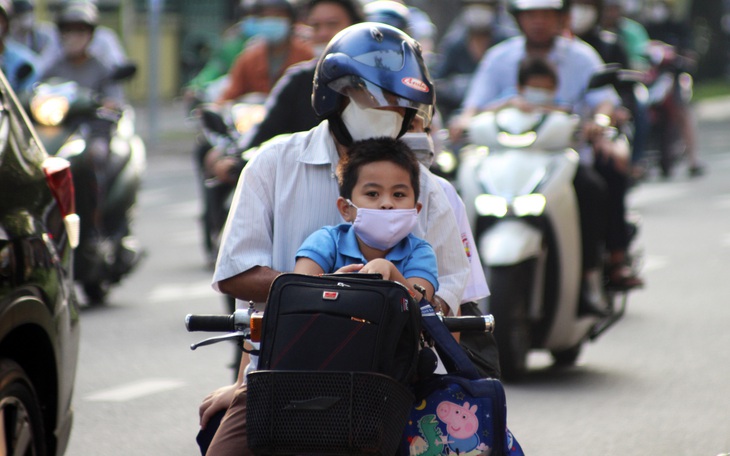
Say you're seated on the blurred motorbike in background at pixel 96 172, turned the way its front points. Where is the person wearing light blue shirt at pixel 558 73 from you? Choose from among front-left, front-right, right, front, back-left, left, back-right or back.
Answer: left

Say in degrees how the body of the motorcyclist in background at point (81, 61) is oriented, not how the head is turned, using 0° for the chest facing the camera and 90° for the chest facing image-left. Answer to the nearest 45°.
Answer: approximately 0°

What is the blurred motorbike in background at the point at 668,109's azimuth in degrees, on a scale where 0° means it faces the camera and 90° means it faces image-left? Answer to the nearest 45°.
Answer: approximately 0°

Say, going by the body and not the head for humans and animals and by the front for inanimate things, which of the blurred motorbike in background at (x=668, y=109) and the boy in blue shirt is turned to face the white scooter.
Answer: the blurred motorbike in background

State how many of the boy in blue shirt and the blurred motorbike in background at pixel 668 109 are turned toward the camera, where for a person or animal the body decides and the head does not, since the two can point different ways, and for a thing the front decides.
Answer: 2

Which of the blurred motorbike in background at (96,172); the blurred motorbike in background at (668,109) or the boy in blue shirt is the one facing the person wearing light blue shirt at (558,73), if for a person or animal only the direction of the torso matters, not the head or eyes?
the blurred motorbike in background at (668,109)

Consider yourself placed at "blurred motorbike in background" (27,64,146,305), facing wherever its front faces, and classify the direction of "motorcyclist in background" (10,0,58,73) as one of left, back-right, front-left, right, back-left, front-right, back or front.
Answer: back-right
